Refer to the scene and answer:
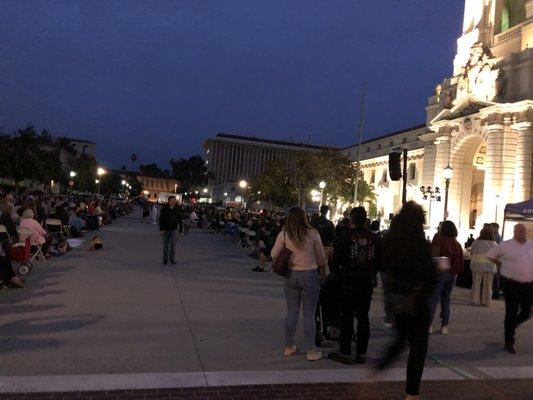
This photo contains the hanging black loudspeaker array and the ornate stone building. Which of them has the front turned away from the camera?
the hanging black loudspeaker array

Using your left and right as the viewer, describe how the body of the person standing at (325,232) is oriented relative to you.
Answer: facing away from the viewer

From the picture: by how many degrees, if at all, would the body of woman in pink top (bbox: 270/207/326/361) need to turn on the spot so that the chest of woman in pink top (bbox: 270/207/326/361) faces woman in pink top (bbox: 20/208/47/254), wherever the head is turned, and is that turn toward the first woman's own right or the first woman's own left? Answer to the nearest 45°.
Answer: approximately 45° to the first woman's own left

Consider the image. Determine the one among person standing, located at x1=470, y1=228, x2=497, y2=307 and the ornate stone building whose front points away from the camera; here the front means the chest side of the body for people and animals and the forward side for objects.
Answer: the person standing

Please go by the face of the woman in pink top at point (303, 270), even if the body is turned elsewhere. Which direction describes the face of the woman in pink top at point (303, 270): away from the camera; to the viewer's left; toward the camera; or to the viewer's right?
away from the camera

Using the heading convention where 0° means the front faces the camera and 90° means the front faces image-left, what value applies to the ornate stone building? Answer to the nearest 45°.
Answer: approximately 45°

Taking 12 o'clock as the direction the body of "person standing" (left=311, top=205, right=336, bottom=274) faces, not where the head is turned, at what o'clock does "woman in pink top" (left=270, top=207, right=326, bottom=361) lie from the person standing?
The woman in pink top is roughly at 6 o'clock from the person standing.

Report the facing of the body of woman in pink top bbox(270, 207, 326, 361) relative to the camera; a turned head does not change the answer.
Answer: away from the camera
